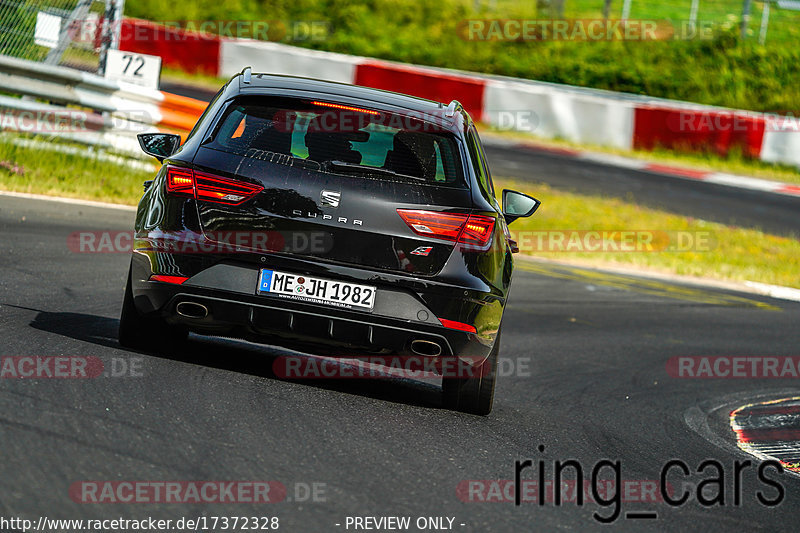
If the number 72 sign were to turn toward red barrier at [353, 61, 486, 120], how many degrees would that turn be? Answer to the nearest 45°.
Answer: approximately 135° to its left

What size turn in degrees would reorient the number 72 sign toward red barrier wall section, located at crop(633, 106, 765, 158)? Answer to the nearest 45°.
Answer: approximately 135° to its left

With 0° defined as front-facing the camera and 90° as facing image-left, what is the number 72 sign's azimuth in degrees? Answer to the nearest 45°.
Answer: approximately 0°
